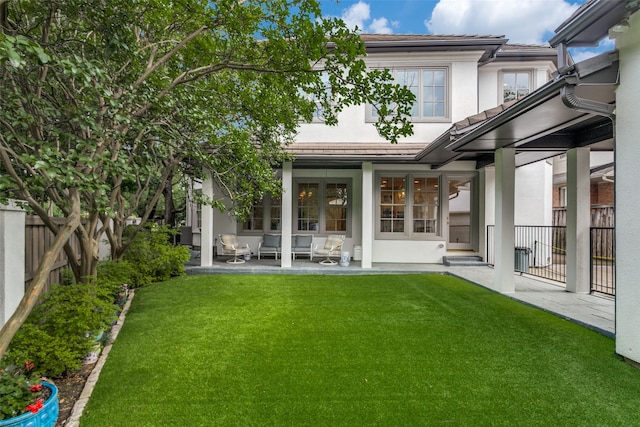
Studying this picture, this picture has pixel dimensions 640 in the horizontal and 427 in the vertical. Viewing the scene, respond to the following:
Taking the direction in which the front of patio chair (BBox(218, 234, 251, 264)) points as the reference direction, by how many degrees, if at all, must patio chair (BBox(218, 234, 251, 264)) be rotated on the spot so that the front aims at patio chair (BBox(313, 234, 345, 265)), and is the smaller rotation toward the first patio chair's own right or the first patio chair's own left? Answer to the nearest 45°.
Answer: approximately 45° to the first patio chair's own left

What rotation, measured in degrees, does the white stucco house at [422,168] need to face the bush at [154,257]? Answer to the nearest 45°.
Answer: approximately 45° to its right

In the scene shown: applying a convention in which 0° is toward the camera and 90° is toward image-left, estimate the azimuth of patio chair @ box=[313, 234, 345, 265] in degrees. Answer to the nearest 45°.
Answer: approximately 45°

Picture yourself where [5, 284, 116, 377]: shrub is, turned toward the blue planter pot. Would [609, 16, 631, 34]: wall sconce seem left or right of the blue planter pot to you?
left

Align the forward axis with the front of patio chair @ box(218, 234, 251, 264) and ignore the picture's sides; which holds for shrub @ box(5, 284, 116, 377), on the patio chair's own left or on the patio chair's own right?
on the patio chair's own right

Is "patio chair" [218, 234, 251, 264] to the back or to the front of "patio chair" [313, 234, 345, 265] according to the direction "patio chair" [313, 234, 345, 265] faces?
to the front

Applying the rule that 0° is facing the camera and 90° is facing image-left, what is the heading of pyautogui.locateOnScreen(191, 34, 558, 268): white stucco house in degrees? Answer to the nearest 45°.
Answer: approximately 0°

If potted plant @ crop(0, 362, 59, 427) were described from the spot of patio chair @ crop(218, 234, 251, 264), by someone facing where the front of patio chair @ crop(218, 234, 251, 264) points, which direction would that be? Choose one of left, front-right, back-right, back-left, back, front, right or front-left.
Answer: front-right

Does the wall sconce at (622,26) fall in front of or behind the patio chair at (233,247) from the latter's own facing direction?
in front

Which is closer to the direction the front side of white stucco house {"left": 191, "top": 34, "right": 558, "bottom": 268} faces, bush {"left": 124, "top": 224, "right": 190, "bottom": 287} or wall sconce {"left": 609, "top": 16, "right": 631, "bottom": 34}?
the wall sconce

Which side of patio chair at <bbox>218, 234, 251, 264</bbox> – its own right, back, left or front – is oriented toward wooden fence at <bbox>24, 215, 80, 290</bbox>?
right

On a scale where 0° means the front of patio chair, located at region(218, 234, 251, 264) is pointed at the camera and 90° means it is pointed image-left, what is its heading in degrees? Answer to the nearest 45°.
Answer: approximately 315°
